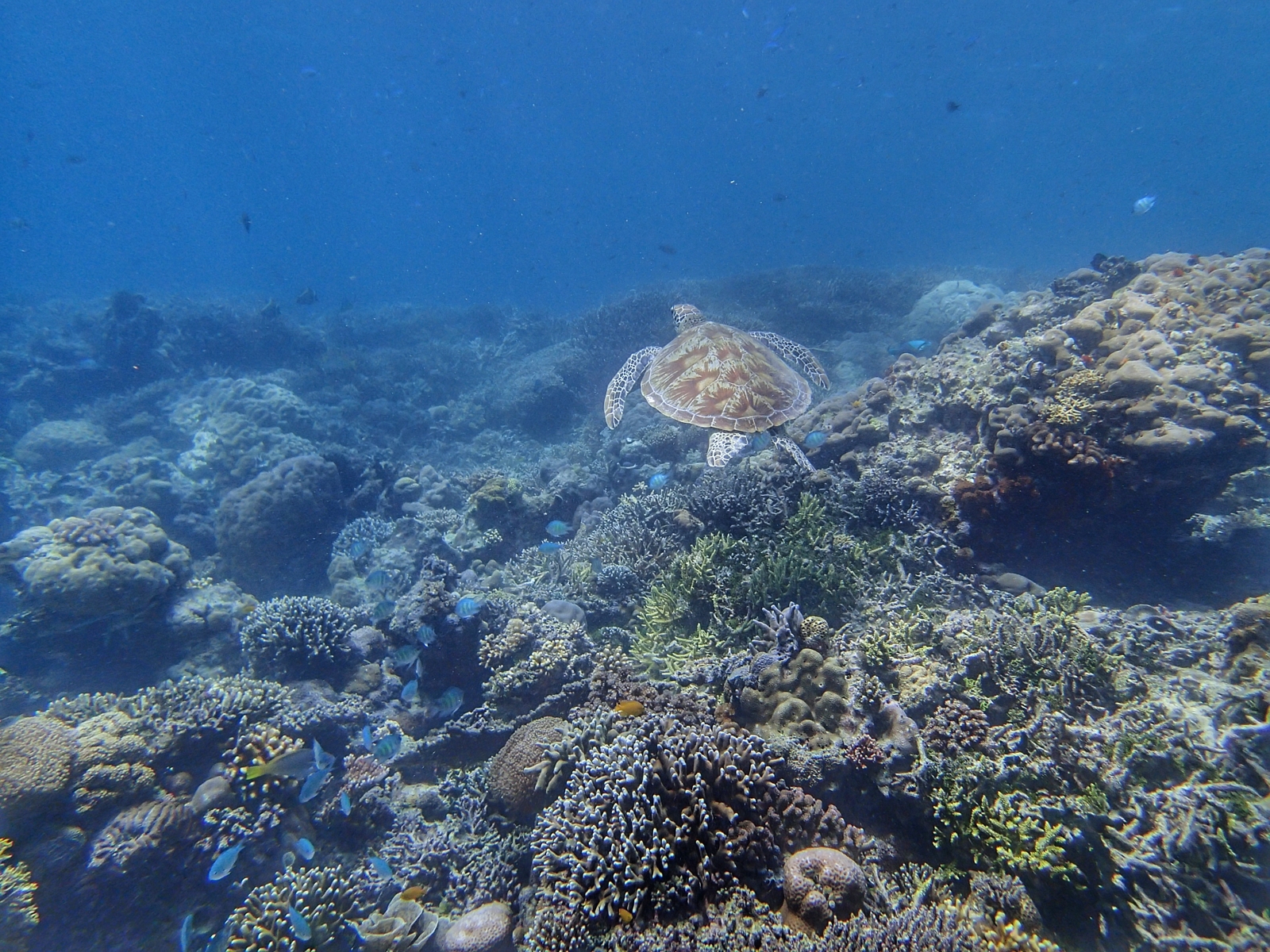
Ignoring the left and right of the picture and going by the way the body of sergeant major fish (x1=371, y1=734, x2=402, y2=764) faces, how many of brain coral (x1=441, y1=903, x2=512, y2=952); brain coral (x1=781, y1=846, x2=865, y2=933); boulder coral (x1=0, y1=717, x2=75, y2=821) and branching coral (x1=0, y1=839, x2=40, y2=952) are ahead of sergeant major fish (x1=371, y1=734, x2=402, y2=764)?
2

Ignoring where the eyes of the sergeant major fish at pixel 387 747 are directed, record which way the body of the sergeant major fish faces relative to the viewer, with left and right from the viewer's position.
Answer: facing to the left of the viewer

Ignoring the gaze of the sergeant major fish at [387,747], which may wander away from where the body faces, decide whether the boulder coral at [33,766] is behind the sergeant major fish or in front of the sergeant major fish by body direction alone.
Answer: in front

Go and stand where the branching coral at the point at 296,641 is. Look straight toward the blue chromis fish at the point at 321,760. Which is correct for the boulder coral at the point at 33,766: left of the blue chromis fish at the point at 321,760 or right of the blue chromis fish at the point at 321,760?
right

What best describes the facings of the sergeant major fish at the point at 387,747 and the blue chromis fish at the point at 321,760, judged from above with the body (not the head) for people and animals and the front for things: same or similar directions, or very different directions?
very different directions
